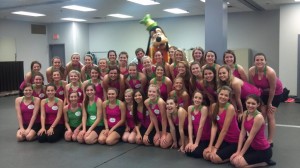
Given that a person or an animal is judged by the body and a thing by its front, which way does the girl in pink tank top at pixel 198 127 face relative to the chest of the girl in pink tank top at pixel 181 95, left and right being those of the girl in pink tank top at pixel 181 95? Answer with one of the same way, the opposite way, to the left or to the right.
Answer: the same way

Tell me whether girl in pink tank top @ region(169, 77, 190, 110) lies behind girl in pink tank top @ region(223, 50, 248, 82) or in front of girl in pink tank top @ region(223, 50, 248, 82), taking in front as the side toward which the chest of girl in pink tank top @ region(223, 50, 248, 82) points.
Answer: in front

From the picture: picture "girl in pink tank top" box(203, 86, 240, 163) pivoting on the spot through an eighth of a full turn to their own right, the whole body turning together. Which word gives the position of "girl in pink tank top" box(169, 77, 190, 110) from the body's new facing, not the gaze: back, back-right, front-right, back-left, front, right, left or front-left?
front-right

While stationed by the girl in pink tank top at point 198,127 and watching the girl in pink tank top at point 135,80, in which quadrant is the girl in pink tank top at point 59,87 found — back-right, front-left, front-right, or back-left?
front-left

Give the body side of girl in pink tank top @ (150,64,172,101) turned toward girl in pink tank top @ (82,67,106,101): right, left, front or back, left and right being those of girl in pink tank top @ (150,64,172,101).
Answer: right

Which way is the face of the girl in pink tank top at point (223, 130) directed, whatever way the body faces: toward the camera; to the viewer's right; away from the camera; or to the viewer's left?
toward the camera

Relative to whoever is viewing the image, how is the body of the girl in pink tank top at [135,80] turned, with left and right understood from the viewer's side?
facing the viewer

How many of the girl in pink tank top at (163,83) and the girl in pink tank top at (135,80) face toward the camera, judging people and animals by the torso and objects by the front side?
2

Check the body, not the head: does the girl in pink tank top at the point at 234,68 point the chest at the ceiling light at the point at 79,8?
no

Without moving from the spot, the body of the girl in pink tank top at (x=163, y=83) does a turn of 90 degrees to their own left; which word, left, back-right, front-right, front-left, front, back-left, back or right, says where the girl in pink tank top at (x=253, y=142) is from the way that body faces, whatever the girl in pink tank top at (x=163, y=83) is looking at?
front-right

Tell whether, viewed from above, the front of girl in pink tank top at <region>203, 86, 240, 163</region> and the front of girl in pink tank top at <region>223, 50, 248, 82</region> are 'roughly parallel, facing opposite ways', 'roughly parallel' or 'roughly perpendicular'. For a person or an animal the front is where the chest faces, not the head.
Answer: roughly parallel

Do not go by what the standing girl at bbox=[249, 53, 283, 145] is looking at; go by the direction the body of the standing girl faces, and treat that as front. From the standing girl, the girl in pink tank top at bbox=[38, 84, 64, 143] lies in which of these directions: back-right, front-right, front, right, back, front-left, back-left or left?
front-right

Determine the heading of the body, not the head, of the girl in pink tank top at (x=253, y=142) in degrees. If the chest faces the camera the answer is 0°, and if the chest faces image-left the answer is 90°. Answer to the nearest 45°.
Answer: approximately 45°

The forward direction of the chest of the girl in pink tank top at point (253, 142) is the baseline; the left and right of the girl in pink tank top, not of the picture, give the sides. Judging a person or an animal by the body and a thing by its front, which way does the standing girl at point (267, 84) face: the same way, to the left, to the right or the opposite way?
the same way

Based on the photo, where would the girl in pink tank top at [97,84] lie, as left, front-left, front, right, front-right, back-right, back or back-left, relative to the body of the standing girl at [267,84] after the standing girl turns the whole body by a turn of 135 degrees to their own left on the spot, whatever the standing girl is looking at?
back

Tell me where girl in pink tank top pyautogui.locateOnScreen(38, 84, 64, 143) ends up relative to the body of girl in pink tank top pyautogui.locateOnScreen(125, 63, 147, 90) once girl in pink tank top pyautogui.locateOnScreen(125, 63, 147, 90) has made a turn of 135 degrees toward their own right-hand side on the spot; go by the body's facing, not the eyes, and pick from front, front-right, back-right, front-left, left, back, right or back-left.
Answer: front-left

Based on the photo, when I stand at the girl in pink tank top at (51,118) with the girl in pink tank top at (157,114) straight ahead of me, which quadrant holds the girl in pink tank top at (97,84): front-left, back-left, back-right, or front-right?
front-left
